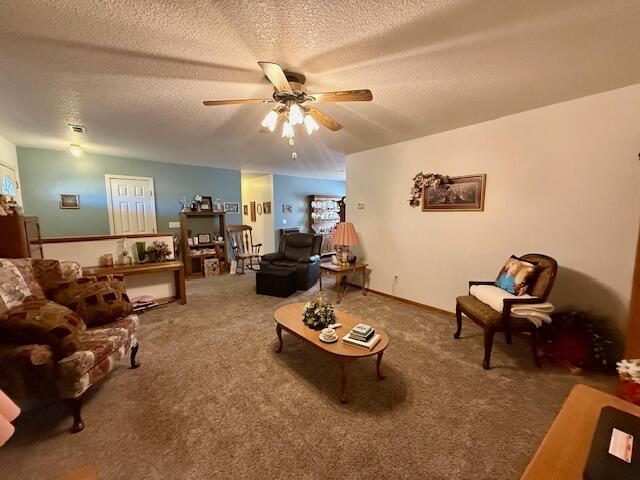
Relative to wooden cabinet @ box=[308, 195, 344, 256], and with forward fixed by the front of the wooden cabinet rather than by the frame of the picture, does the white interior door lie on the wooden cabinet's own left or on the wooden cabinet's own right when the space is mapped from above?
on the wooden cabinet's own right

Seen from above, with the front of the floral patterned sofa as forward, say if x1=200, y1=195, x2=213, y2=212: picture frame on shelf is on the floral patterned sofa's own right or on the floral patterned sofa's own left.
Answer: on the floral patterned sofa's own left

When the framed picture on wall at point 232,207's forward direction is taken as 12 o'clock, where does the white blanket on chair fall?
The white blanket on chair is roughly at 11 o'clock from the framed picture on wall.

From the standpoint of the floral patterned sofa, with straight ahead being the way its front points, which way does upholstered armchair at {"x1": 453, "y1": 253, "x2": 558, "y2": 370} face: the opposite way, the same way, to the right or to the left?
the opposite way

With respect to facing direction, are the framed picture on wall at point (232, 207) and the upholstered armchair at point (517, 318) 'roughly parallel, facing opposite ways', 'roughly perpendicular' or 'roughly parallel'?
roughly perpendicular

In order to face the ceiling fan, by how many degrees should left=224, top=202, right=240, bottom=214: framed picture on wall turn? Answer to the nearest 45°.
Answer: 0° — it already faces it

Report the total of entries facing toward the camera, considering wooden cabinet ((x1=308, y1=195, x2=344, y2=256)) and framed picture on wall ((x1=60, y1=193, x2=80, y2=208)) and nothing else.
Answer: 2

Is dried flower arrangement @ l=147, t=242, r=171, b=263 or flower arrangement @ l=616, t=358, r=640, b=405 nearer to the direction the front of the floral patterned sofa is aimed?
the flower arrangement

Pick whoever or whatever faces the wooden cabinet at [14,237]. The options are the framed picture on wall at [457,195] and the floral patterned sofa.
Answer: the framed picture on wall

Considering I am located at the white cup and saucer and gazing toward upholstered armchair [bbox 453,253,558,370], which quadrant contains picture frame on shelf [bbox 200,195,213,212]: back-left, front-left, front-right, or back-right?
back-left

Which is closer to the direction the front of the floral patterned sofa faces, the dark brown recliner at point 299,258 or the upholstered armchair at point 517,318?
the upholstered armchair

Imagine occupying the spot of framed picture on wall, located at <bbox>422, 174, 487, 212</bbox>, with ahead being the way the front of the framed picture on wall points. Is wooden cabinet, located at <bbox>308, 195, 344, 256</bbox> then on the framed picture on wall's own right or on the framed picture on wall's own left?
on the framed picture on wall's own right

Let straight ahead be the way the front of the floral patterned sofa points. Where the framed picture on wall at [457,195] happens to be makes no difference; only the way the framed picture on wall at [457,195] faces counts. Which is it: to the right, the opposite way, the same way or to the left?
the opposite way
